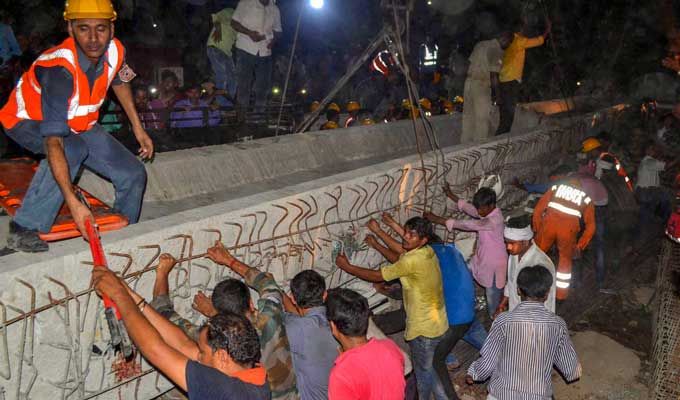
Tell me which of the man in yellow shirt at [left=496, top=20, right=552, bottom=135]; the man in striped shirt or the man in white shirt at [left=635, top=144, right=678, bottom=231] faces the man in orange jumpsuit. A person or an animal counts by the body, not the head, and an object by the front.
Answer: the man in striped shirt

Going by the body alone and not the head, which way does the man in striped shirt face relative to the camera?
away from the camera

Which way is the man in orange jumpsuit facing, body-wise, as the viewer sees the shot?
away from the camera

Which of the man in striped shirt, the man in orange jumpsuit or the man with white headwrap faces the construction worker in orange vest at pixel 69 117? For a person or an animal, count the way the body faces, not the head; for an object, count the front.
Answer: the man with white headwrap

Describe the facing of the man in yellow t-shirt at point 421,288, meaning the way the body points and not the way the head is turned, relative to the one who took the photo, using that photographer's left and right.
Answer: facing to the left of the viewer
